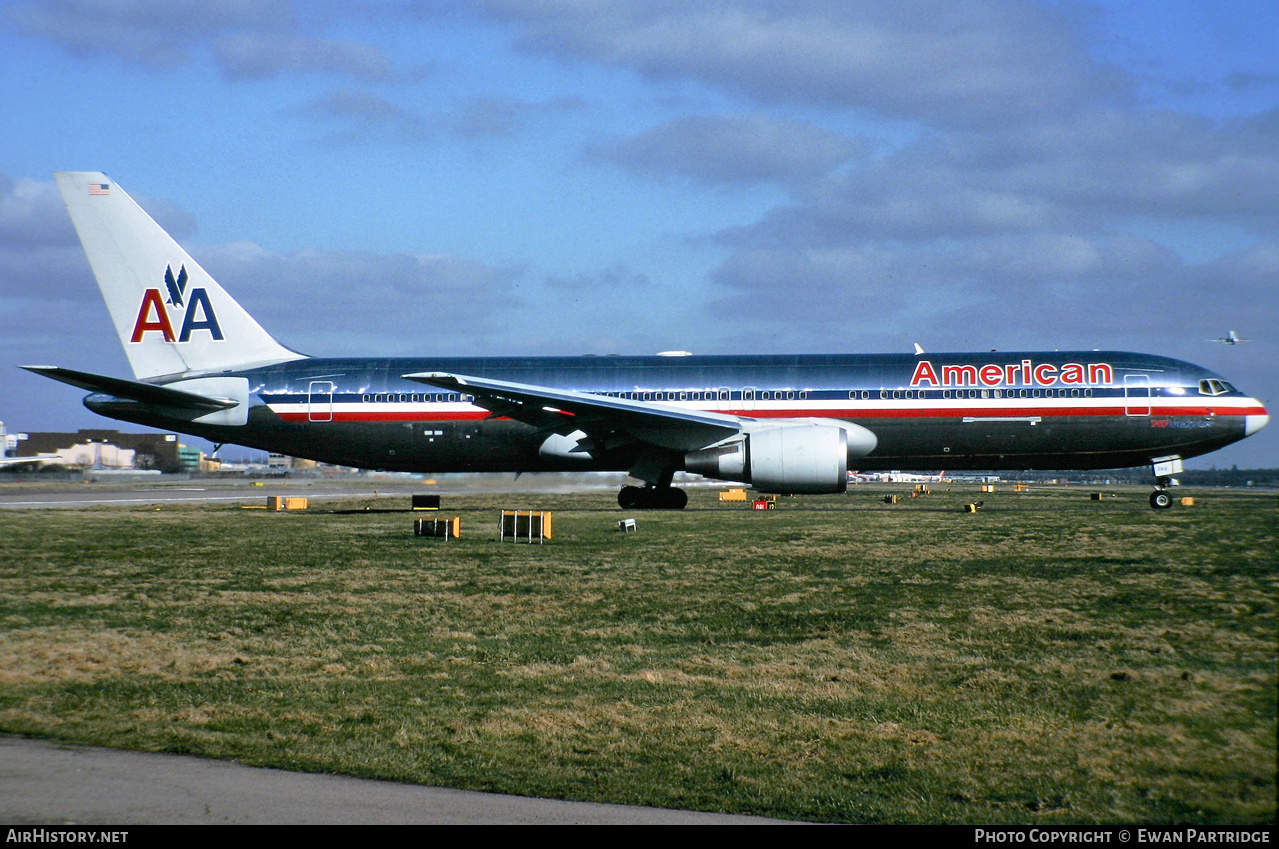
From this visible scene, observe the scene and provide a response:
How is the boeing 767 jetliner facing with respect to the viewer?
to the viewer's right
